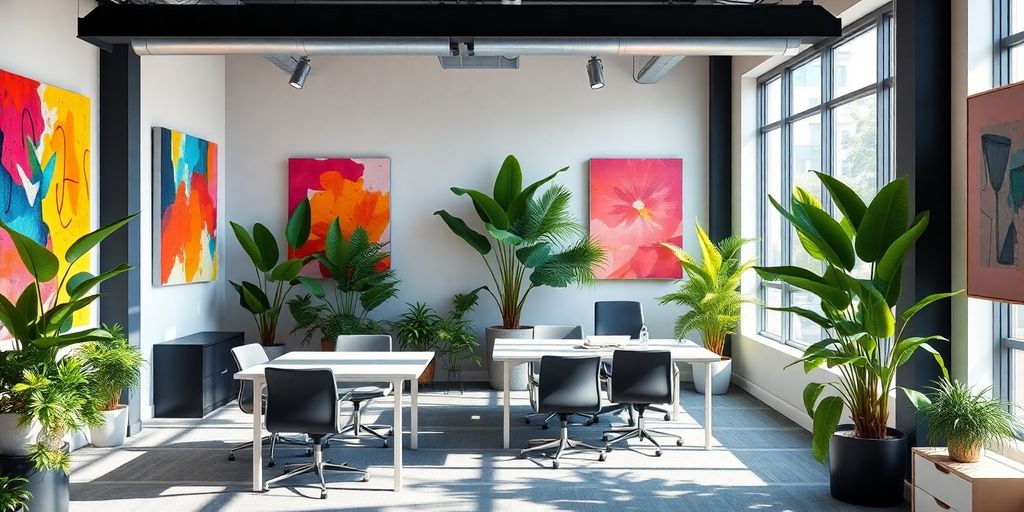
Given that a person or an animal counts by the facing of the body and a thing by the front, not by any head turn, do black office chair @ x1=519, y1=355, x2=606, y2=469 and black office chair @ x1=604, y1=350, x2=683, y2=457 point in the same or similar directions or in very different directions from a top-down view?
same or similar directions

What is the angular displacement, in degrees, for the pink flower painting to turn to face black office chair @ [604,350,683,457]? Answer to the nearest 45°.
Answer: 0° — it already faces it

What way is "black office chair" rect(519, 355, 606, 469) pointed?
away from the camera

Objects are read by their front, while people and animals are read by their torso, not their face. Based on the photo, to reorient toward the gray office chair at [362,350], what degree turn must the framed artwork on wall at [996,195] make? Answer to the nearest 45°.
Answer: approximately 45° to its right

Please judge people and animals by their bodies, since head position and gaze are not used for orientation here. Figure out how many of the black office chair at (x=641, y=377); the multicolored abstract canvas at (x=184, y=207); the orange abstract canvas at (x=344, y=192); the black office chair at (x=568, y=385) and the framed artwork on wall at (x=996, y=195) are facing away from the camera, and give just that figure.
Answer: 2

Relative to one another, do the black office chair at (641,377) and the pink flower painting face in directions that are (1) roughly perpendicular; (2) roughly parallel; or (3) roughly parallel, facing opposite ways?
roughly parallel, facing opposite ways

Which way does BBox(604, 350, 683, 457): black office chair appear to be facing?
away from the camera

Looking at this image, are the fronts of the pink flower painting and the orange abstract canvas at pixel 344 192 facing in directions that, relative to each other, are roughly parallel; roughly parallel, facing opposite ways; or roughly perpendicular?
roughly parallel

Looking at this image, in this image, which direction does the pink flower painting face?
toward the camera

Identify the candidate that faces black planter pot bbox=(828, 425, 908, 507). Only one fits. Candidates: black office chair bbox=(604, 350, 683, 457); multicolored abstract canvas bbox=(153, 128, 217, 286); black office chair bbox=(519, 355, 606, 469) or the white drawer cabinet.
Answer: the multicolored abstract canvas

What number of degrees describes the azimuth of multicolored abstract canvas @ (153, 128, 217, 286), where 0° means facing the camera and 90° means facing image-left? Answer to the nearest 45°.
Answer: approximately 315°

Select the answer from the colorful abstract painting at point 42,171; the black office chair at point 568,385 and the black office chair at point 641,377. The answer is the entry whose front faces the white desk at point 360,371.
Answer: the colorful abstract painting

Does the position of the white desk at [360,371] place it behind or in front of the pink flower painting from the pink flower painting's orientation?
in front

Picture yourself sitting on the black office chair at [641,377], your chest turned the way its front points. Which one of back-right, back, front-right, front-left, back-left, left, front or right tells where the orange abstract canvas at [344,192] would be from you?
front-left

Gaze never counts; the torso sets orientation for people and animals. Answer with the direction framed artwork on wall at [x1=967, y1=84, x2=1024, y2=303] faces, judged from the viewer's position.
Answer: facing the viewer and to the left of the viewer

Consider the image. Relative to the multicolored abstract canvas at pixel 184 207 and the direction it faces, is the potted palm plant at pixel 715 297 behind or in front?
in front

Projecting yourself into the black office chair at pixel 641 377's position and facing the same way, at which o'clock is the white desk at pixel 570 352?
The white desk is roughly at 10 o'clock from the black office chair.

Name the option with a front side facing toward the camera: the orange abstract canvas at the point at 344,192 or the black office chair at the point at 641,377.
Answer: the orange abstract canvas

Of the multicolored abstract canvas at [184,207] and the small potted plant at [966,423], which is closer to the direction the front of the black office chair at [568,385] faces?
the multicolored abstract canvas

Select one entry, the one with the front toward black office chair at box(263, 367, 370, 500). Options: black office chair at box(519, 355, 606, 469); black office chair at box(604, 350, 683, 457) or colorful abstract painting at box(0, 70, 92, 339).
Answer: the colorful abstract painting

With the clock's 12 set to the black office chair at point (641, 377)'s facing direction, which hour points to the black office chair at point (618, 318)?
the black office chair at point (618, 318) is roughly at 12 o'clock from the black office chair at point (641, 377).
